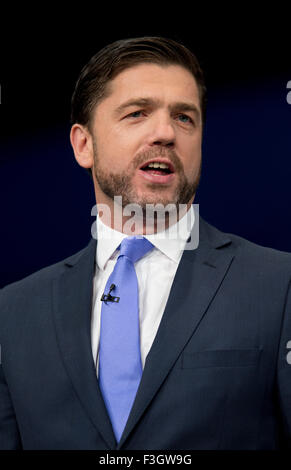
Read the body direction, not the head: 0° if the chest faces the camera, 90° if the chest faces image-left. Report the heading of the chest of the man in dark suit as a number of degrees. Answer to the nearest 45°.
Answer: approximately 0°
